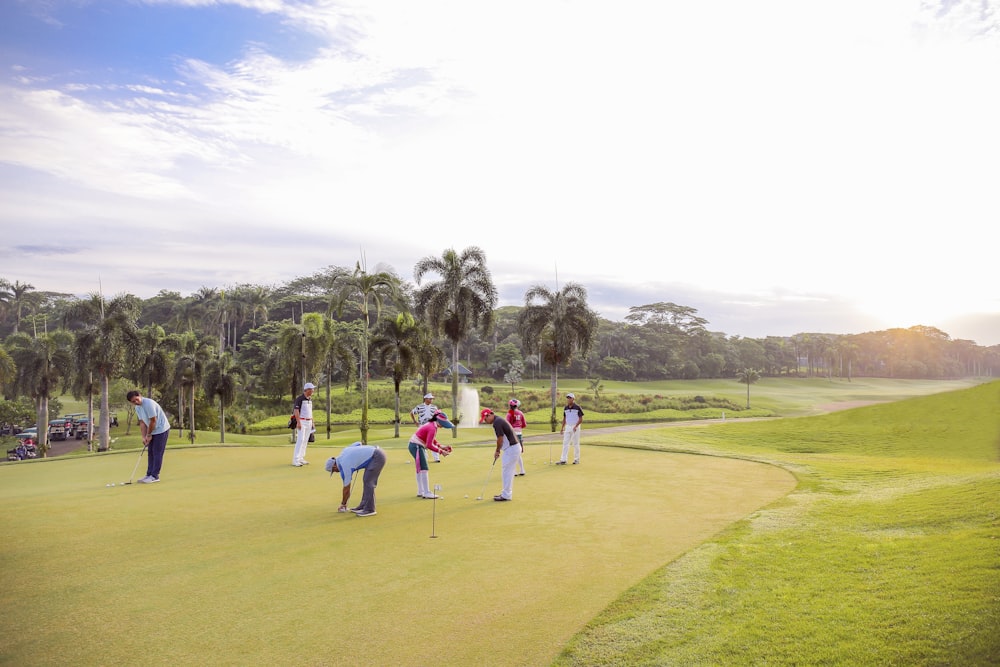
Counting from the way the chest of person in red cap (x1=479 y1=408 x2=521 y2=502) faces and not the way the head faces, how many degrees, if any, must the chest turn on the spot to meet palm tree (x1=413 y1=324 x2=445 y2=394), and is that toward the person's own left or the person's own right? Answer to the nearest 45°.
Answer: approximately 90° to the person's own right

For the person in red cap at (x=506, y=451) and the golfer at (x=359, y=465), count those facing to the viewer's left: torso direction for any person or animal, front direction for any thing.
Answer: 2

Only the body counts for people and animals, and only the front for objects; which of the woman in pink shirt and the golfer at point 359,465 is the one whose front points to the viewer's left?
the golfer

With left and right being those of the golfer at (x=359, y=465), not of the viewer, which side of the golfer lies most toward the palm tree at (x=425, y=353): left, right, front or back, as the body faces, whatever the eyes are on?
right

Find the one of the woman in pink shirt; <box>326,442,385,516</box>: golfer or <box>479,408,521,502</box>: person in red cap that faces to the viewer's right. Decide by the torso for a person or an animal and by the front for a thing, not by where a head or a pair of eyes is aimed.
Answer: the woman in pink shirt

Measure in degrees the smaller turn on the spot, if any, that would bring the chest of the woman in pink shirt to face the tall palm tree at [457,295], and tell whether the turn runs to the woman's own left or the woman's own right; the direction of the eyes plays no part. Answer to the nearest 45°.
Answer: approximately 90° to the woman's own left

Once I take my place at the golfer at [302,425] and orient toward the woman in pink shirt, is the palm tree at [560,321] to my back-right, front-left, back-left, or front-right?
back-left

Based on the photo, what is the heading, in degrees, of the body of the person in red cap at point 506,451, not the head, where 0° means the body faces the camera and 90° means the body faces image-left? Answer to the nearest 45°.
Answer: approximately 90°

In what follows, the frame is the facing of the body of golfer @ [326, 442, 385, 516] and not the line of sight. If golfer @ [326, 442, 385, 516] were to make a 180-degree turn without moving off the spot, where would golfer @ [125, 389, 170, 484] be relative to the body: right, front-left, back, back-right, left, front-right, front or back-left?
back-left

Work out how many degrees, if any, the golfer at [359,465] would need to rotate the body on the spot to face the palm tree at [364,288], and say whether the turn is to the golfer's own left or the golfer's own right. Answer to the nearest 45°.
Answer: approximately 90° to the golfer's own right

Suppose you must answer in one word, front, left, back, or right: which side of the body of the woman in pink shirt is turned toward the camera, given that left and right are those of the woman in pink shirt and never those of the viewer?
right

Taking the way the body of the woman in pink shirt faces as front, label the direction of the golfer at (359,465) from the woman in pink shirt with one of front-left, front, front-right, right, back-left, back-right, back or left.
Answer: back-right

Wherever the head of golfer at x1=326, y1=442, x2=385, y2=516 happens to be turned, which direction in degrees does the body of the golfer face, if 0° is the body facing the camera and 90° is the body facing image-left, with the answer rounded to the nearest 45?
approximately 90°
